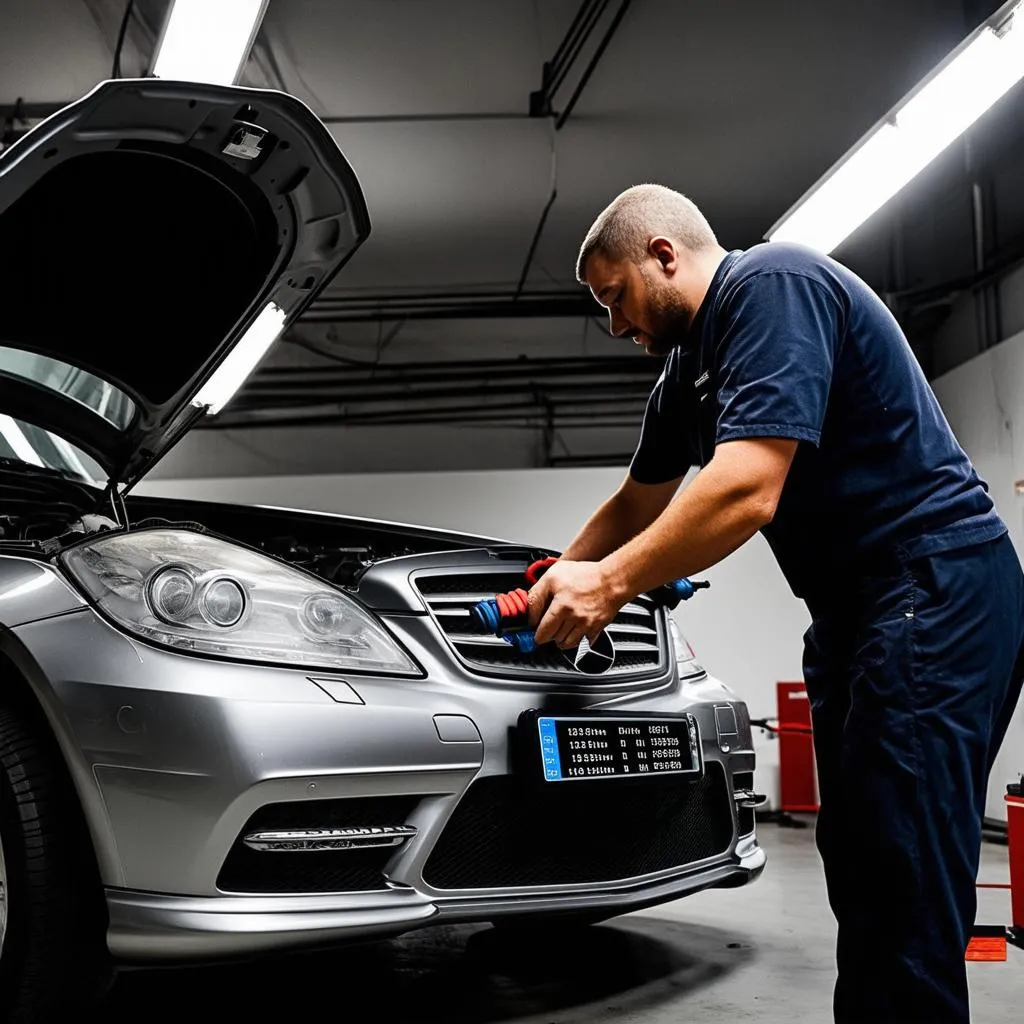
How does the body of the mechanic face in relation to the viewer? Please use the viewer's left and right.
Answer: facing to the left of the viewer

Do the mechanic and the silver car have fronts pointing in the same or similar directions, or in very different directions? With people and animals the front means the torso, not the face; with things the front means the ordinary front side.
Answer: very different directions

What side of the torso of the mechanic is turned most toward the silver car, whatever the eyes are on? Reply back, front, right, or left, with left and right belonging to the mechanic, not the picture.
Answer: front

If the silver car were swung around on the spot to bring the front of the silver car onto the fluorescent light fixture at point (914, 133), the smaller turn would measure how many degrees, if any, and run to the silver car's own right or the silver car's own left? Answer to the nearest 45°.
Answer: approximately 90° to the silver car's own left

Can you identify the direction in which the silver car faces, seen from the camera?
facing the viewer and to the right of the viewer

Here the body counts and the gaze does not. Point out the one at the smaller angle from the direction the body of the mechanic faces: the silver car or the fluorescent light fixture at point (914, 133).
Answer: the silver car

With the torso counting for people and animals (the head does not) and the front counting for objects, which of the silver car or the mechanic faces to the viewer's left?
the mechanic

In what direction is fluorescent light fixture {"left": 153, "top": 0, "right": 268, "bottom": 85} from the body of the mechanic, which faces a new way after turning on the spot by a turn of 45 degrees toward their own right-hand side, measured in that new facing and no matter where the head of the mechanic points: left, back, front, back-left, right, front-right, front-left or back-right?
front

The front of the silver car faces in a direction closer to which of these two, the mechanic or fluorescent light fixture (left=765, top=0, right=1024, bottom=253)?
the mechanic

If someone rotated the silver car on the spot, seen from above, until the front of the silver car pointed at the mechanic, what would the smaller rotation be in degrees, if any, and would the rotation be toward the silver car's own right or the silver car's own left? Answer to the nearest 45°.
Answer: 0° — it already faces them

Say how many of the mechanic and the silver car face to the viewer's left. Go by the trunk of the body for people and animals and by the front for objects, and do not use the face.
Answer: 1

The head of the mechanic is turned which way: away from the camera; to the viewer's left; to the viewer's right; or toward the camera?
to the viewer's left
